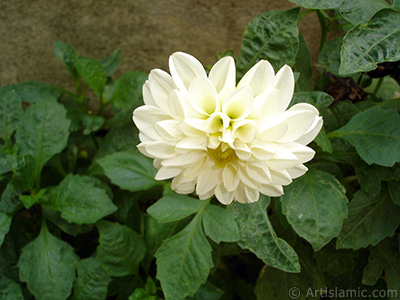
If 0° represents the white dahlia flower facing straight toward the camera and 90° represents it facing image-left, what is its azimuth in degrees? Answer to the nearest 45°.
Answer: approximately 0°
